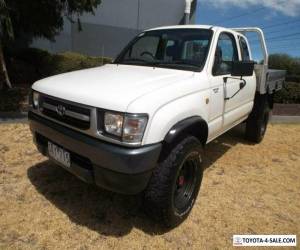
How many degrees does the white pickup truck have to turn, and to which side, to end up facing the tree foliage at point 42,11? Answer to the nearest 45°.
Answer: approximately 90° to its right

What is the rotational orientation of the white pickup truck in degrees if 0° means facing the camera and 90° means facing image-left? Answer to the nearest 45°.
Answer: approximately 45°

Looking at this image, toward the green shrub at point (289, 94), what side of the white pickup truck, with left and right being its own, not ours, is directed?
back
